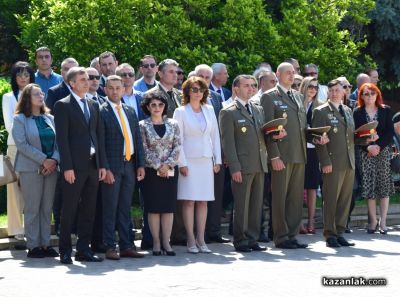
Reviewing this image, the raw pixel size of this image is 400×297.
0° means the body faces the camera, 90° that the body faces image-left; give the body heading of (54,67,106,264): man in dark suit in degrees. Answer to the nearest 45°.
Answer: approximately 315°

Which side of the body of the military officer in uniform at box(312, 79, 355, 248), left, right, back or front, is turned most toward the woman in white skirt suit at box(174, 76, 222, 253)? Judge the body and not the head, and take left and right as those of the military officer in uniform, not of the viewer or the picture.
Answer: right

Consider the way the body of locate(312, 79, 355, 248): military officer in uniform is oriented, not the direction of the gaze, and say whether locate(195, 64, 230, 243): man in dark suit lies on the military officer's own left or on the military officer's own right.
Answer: on the military officer's own right

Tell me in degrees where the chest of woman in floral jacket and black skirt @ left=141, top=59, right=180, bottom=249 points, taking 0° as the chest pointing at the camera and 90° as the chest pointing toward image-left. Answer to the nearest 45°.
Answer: approximately 315°
